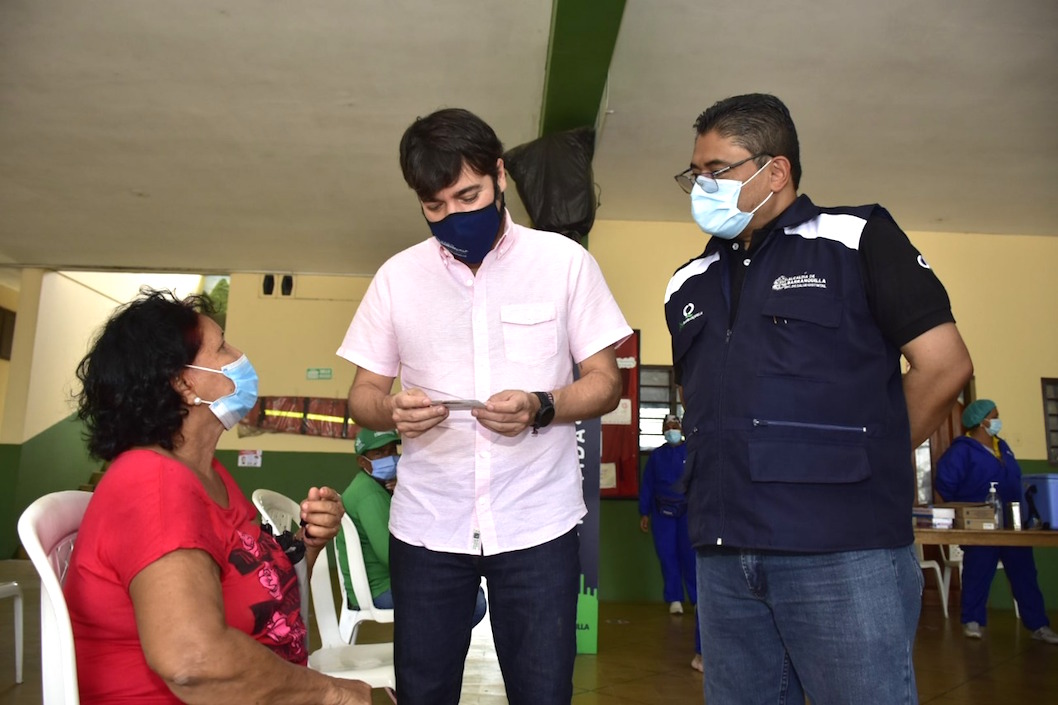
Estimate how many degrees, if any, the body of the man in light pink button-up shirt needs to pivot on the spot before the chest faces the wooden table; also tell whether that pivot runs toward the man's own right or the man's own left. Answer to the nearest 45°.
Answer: approximately 135° to the man's own left

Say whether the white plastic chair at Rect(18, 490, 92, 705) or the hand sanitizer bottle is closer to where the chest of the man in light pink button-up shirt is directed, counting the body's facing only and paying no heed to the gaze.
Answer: the white plastic chair

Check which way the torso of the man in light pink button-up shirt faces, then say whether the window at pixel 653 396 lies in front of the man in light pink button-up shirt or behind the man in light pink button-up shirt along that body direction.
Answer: behind

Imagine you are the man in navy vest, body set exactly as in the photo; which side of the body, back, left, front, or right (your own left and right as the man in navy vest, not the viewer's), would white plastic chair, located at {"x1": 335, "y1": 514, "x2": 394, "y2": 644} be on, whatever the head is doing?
right

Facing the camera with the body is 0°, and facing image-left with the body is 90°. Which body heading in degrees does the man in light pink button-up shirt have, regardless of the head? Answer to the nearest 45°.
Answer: approximately 0°

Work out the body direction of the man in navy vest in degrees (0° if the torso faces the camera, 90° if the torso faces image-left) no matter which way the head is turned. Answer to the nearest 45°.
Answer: approximately 45°

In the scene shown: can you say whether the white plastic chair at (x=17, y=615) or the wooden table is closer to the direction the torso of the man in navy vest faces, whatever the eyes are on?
the white plastic chair

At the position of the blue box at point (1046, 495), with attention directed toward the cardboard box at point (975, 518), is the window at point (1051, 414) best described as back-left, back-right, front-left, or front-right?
back-right
